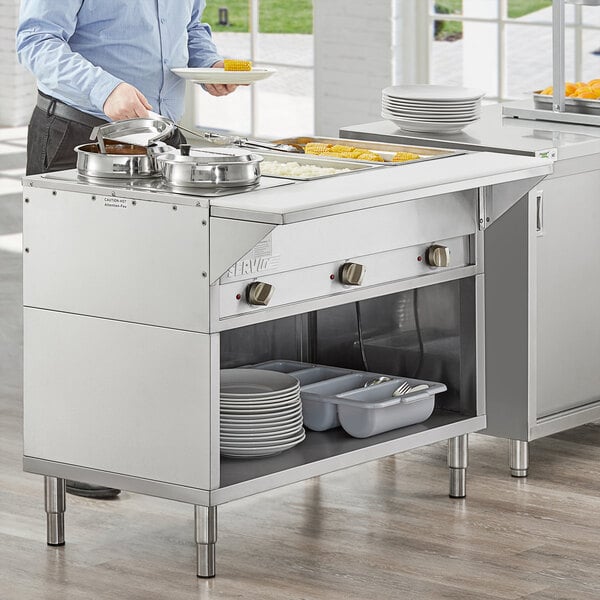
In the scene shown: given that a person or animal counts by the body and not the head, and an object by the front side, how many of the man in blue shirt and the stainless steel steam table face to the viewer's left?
0

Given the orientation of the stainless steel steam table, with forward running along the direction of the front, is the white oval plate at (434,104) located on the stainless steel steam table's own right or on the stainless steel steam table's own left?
on the stainless steel steam table's own left

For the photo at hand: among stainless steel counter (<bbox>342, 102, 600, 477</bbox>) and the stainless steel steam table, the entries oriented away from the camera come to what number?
0

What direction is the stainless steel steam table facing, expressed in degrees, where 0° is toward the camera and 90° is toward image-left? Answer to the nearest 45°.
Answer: approximately 315°

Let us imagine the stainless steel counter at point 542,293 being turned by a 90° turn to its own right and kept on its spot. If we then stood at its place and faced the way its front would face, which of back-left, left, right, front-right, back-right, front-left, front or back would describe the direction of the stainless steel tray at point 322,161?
front

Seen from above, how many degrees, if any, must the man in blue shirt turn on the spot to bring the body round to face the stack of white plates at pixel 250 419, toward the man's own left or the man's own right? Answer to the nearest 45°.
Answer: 0° — they already face it

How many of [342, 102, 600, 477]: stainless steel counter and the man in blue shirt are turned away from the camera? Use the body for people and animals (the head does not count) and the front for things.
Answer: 0

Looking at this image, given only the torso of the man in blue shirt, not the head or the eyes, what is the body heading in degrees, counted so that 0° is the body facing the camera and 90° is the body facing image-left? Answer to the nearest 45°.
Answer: approximately 315°

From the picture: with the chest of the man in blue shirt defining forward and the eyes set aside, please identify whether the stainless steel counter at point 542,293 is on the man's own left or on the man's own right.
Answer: on the man's own left
